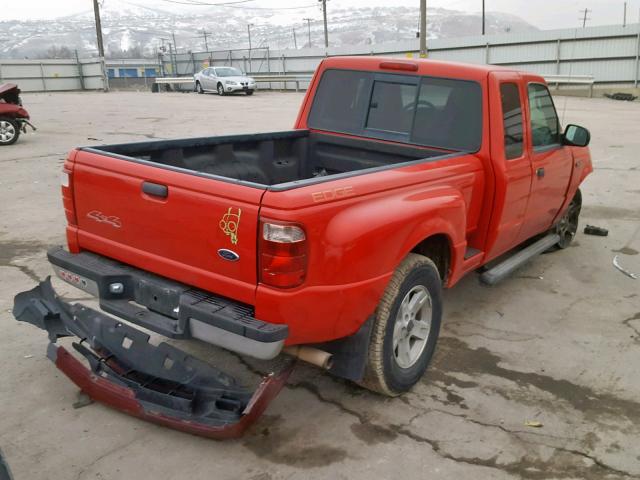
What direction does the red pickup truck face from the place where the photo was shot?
facing away from the viewer and to the right of the viewer

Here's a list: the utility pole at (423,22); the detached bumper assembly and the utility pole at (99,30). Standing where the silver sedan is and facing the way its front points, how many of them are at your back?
1

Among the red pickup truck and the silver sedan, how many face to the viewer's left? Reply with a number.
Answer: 0

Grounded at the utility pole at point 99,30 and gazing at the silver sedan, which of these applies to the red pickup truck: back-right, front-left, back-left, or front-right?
front-right

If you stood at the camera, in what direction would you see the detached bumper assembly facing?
facing the viewer and to the left of the viewer

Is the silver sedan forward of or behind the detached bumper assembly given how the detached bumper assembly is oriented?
behind

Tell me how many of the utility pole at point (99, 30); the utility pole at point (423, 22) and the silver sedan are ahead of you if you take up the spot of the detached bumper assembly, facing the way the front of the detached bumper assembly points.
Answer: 0

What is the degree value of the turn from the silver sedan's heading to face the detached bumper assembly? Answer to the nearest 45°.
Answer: approximately 45° to its right

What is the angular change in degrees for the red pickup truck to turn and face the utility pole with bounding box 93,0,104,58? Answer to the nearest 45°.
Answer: approximately 45° to its left

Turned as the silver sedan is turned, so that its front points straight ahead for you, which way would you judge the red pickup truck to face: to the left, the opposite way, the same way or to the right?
to the left

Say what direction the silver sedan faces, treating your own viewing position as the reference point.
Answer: facing the viewer and to the right of the viewer

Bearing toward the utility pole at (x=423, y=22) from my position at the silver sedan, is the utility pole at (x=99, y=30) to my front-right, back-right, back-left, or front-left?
back-left

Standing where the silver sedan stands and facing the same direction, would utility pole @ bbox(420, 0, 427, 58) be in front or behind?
in front

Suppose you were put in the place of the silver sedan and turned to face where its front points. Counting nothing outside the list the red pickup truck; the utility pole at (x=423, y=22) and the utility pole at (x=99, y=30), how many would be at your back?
1

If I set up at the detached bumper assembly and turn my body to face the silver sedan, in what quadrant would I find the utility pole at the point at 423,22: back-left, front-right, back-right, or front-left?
front-right

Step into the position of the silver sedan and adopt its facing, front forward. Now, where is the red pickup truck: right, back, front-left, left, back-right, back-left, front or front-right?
front-right

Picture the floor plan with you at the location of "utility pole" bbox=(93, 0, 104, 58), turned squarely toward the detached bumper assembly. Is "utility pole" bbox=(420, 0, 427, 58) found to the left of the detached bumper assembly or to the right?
left

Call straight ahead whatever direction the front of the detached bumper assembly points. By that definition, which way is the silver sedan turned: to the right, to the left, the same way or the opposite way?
to the left

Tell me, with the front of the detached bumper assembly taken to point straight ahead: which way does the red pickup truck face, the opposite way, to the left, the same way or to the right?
the opposite way
